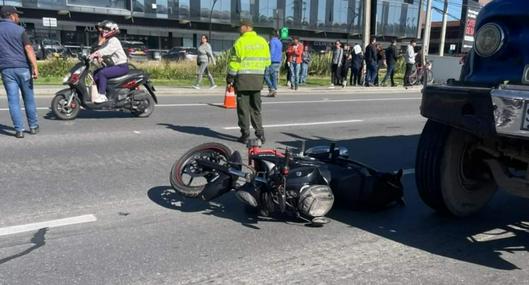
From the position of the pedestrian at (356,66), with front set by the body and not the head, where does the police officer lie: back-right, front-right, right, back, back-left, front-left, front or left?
front

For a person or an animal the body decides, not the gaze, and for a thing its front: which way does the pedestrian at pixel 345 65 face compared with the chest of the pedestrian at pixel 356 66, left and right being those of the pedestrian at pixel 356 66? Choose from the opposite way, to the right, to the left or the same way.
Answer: the same way

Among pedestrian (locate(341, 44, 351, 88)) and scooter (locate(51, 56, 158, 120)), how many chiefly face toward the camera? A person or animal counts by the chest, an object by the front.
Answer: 1

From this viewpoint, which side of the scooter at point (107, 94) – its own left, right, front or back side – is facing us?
left

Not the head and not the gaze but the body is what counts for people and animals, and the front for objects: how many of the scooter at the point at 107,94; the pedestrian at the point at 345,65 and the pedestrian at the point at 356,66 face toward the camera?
2

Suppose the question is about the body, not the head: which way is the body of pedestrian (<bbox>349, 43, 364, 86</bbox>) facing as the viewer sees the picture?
toward the camera

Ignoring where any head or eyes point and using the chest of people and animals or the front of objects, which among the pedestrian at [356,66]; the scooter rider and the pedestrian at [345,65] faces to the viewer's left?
the scooter rider

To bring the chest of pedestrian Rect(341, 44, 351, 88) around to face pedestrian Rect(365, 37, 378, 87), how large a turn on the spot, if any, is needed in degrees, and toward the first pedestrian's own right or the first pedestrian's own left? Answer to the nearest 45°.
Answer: approximately 135° to the first pedestrian's own left

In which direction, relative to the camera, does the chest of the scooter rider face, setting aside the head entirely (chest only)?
to the viewer's left
